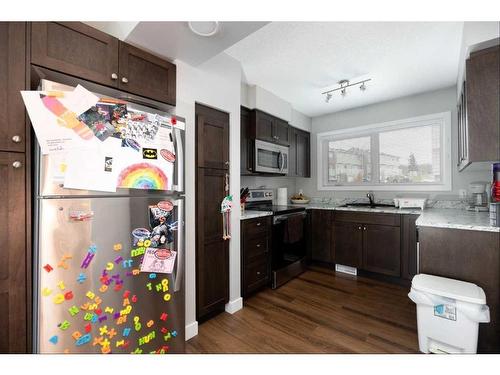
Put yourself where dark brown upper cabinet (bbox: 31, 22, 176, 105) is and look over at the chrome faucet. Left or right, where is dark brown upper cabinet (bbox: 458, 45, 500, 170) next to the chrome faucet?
right

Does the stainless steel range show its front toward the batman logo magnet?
no

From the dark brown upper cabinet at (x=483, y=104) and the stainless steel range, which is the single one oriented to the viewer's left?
the dark brown upper cabinet

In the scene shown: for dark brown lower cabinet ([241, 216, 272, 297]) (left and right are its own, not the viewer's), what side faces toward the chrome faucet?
left

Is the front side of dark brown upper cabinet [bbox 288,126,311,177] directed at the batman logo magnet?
no

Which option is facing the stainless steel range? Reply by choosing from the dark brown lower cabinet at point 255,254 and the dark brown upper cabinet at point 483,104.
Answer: the dark brown upper cabinet

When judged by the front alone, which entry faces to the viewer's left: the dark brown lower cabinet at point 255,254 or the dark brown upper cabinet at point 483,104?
the dark brown upper cabinet

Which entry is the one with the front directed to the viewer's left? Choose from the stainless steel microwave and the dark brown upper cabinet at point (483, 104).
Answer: the dark brown upper cabinet

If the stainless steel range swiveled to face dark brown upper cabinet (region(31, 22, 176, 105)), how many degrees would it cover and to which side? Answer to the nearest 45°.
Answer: approximately 90° to its right

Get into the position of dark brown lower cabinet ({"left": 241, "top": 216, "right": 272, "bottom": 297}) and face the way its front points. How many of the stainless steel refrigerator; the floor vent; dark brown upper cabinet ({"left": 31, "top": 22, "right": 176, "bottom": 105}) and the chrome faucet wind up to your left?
2

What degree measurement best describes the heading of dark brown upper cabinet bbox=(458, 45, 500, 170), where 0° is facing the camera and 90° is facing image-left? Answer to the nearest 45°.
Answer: approximately 90°

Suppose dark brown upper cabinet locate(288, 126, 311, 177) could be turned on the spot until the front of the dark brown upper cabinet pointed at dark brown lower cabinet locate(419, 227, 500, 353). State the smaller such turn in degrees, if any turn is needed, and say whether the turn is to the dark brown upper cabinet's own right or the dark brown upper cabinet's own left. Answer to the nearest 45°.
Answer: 0° — it already faces it

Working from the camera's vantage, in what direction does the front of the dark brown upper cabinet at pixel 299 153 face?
facing the viewer and to the right of the viewer

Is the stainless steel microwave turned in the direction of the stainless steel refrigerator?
no

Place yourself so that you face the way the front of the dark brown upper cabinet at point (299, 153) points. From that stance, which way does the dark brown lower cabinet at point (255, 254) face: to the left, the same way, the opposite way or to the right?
the same way

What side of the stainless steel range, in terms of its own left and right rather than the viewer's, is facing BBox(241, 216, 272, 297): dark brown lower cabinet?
right

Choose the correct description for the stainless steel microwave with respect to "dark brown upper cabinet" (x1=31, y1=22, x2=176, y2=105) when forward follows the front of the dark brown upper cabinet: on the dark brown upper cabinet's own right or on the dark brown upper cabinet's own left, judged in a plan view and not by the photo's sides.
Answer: on the dark brown upper cabinet's own left
